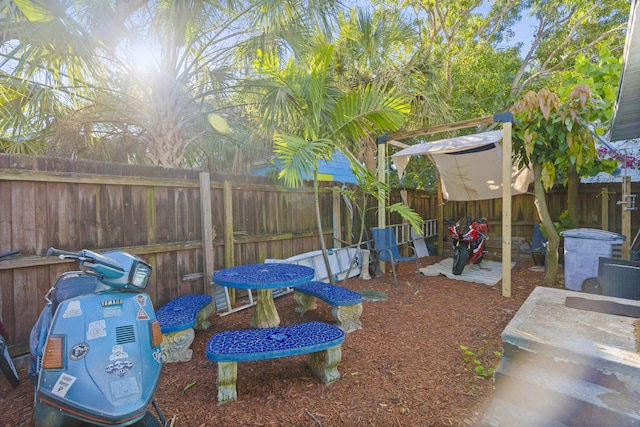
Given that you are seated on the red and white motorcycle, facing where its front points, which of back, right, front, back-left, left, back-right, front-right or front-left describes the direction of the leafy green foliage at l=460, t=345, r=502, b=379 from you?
front-left

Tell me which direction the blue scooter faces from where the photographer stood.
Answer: facing the viewer and to the right of the viewer

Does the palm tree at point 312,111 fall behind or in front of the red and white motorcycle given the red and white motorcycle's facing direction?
in front

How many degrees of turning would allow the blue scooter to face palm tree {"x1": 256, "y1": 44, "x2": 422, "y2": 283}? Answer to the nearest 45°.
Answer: approximately 90° to its left

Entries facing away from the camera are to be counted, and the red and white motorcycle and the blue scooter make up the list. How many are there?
0

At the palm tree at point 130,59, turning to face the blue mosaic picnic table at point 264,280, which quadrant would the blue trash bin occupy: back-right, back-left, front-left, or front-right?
front-left

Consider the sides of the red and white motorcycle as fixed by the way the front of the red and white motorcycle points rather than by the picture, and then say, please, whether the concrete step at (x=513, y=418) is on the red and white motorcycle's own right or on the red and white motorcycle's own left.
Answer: on the red and white motorcycle's own left

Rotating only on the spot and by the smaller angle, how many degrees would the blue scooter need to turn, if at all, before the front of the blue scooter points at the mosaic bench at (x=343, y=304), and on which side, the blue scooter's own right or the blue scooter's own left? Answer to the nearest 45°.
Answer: approximately 45° to the blue scooter's own left

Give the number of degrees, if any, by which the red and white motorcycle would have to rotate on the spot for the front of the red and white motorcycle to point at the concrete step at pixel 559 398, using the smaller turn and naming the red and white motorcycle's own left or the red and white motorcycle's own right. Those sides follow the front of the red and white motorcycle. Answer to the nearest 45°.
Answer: approximately 45° to the red and white motorcycle's own left

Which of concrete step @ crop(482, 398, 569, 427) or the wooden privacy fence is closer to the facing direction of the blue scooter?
the concrete step

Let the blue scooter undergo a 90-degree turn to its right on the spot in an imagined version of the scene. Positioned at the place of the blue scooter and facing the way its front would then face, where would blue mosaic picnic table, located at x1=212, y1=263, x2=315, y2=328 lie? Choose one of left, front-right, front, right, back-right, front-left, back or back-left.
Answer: back

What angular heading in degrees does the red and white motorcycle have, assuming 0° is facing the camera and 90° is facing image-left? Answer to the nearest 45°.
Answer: approximately 45°
